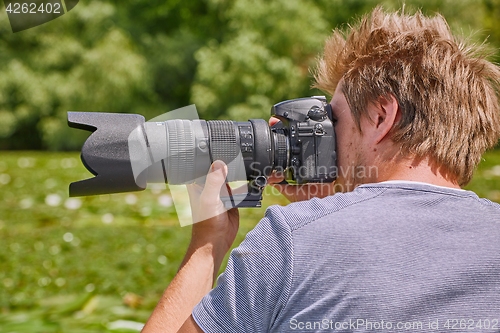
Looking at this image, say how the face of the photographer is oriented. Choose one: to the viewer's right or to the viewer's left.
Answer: to the viewer's left

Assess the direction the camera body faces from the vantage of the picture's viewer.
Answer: facing to the left of the viewer

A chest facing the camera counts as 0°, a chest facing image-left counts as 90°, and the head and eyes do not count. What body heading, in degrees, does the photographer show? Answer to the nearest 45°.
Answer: approximately 135°
